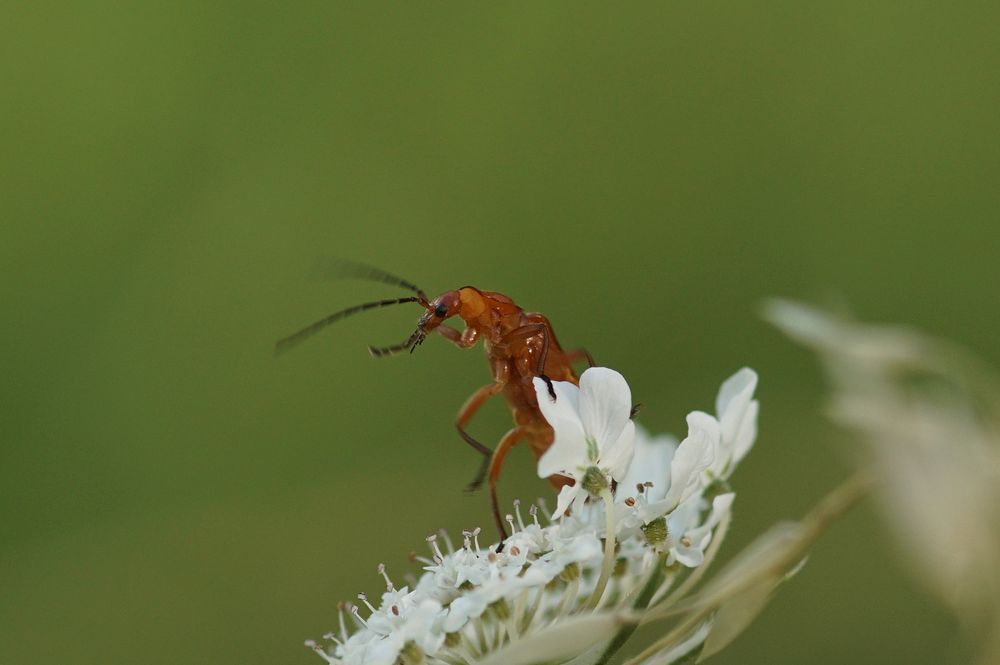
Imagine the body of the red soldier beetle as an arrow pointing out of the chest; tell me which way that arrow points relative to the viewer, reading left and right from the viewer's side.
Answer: facing to the left of the viewer
